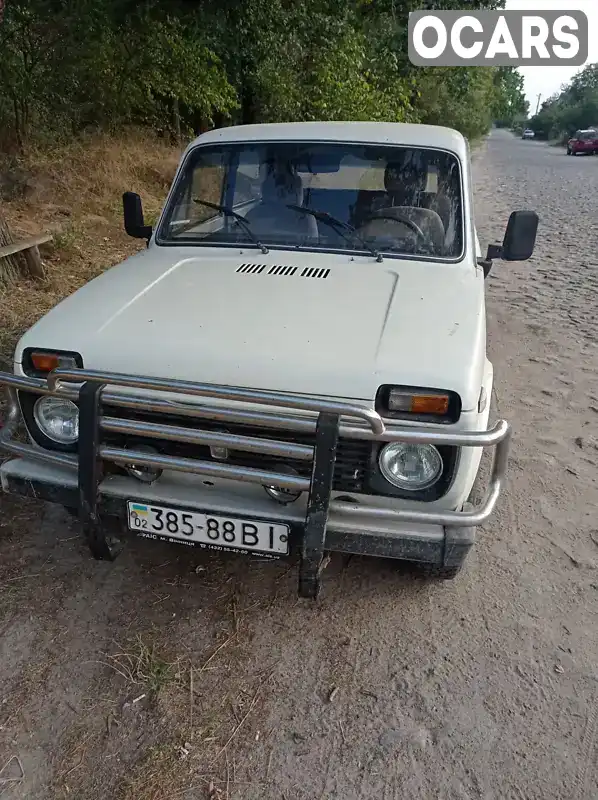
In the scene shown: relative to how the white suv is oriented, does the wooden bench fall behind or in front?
behind

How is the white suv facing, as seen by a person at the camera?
facing the viewer

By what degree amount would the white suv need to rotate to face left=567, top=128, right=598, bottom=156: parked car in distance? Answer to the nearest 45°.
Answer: approximately 135° to its left

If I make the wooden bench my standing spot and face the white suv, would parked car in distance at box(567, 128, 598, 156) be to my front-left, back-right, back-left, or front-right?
back-left

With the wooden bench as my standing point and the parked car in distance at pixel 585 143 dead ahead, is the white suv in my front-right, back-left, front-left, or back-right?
back-right

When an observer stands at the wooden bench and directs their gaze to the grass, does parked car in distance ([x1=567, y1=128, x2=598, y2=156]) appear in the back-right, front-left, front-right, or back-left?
back-left

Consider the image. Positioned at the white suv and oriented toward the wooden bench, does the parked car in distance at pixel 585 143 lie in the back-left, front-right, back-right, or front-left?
front-right
